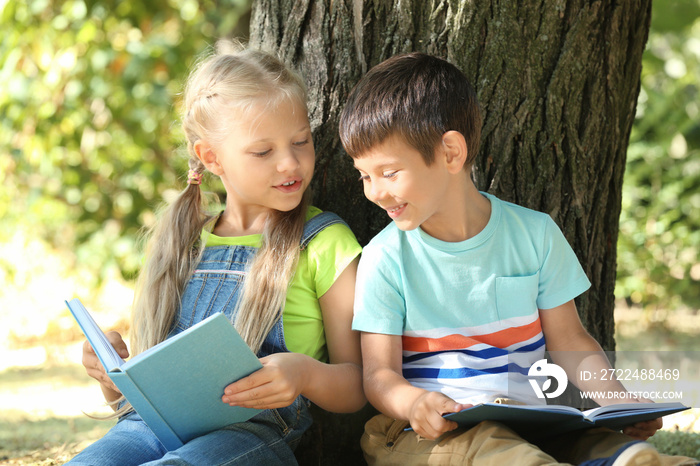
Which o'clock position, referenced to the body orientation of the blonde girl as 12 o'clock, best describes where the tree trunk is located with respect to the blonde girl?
The tree trunk is roughly at 7 o'clock from the blonde girl.

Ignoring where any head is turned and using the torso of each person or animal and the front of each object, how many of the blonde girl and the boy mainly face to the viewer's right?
0

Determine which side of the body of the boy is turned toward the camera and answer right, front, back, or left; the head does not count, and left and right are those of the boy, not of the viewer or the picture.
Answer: front

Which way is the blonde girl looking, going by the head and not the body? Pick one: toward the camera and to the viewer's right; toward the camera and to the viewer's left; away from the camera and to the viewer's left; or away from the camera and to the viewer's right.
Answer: toward the camera and to the viewer's right

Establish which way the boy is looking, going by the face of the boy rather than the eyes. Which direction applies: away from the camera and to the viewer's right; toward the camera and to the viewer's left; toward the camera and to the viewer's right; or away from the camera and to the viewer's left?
toward the camera and to the viewer's left

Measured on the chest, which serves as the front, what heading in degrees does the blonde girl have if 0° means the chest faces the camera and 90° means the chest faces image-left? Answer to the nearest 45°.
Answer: approximately 45°

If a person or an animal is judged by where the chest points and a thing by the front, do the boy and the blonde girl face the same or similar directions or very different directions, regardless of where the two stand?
same or similar directions
